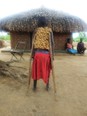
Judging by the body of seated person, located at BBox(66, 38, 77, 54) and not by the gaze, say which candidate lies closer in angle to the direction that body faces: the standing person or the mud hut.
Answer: the standing person

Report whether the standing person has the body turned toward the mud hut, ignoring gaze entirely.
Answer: yes

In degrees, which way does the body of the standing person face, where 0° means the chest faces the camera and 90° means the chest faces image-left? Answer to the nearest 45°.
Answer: approximately 180°

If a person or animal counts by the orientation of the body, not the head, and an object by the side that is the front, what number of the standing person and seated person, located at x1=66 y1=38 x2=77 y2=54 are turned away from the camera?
1

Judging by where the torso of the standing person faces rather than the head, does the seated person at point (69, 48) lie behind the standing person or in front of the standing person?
in front

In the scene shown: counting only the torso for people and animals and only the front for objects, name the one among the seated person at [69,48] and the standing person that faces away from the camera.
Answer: the standing person

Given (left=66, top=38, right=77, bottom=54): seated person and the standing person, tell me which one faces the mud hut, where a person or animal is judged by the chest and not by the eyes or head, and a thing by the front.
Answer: the standing person

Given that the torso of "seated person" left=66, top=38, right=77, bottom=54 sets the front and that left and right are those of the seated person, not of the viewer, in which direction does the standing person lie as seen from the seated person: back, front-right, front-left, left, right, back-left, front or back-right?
front-right
